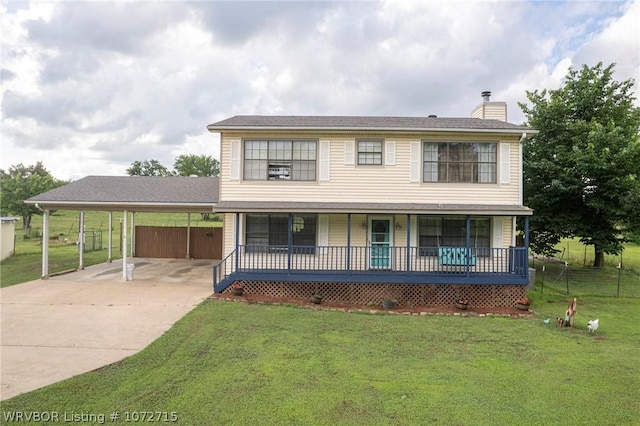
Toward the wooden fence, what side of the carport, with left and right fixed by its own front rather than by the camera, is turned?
back

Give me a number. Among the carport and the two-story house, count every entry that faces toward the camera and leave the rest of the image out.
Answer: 2

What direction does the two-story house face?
toward the camera

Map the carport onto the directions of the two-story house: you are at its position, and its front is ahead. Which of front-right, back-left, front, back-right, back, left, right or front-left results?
right

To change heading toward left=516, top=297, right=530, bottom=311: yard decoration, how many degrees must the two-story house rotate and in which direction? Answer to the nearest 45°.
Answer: approximately 90° to its left

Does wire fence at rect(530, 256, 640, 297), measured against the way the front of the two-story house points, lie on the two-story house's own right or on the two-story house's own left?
on the two-story house's own left

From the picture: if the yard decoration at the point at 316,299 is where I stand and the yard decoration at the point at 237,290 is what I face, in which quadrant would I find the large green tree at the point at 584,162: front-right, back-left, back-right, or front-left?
back-right

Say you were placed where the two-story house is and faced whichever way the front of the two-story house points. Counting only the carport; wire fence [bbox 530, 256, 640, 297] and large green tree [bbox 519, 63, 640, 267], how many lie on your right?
1

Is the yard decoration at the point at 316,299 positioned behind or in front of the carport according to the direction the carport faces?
in front

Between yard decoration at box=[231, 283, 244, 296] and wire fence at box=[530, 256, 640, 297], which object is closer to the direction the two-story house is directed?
the yard decoration
